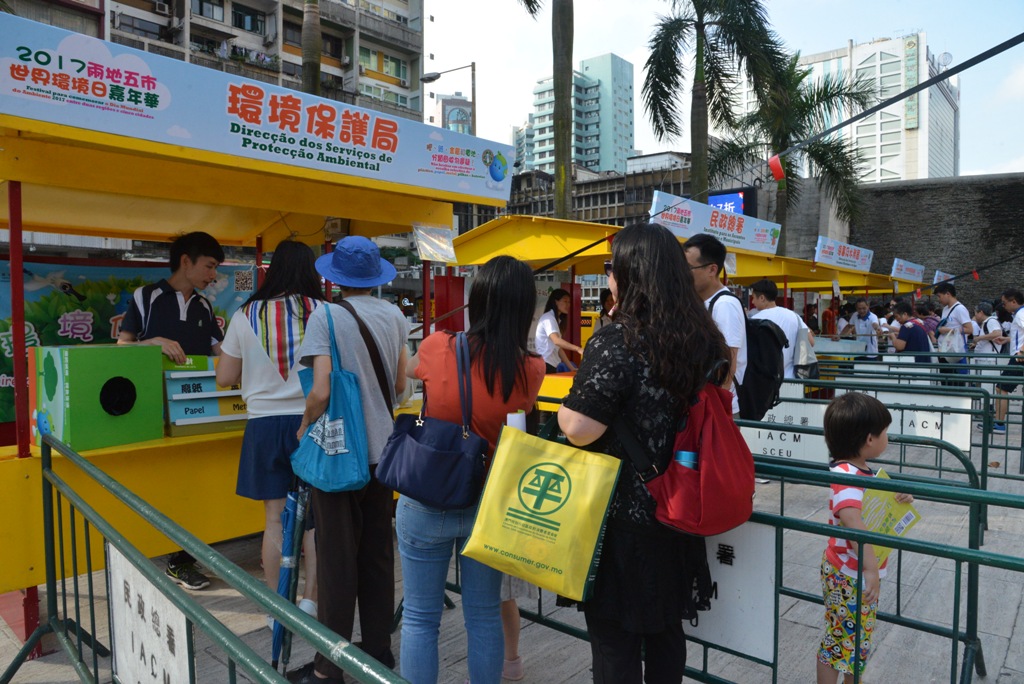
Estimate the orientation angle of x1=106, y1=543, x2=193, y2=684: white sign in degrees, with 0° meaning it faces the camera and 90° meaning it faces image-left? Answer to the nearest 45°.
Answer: approximately 45°

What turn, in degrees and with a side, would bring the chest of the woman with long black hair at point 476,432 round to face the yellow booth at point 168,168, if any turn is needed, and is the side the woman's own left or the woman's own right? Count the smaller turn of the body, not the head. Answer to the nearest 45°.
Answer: approximately 45° to the woman's own left

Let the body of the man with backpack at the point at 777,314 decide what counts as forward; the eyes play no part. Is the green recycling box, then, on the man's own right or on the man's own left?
on the man's own left

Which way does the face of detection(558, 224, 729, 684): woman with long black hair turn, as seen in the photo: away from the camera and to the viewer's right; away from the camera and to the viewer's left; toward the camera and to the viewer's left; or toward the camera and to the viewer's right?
away from the camera and to the viewer's left

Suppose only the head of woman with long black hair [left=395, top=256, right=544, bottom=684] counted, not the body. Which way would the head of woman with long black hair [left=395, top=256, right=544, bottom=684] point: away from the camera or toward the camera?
away from the camera

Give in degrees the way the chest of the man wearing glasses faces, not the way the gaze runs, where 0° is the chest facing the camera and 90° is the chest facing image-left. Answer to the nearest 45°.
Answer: approximately 90°

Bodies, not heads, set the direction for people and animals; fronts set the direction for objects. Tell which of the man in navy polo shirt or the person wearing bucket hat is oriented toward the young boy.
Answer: the man in navy polo shirt

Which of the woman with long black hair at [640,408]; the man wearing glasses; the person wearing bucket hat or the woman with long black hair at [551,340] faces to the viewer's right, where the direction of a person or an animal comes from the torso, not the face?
the woman with long black hair at [551,340]

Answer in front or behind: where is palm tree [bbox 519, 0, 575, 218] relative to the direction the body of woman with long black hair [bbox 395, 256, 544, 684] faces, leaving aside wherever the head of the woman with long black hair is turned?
in front

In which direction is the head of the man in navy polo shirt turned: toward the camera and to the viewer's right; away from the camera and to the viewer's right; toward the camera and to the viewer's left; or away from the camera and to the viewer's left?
toward the camera and to the viewer's right

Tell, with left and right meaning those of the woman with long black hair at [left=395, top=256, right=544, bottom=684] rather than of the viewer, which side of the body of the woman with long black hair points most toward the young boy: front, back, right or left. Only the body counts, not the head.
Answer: right

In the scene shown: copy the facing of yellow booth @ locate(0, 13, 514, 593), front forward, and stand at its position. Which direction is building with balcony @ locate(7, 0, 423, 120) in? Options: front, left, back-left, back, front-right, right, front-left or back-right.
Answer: back-left

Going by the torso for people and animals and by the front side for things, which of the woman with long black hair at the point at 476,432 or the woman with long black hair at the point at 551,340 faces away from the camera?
the woman with long black hair at the point at 476,432

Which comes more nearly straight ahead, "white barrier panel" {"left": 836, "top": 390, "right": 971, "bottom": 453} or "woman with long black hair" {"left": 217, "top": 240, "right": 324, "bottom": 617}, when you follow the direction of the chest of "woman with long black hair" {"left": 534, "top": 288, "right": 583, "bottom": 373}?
the white barrier panel
